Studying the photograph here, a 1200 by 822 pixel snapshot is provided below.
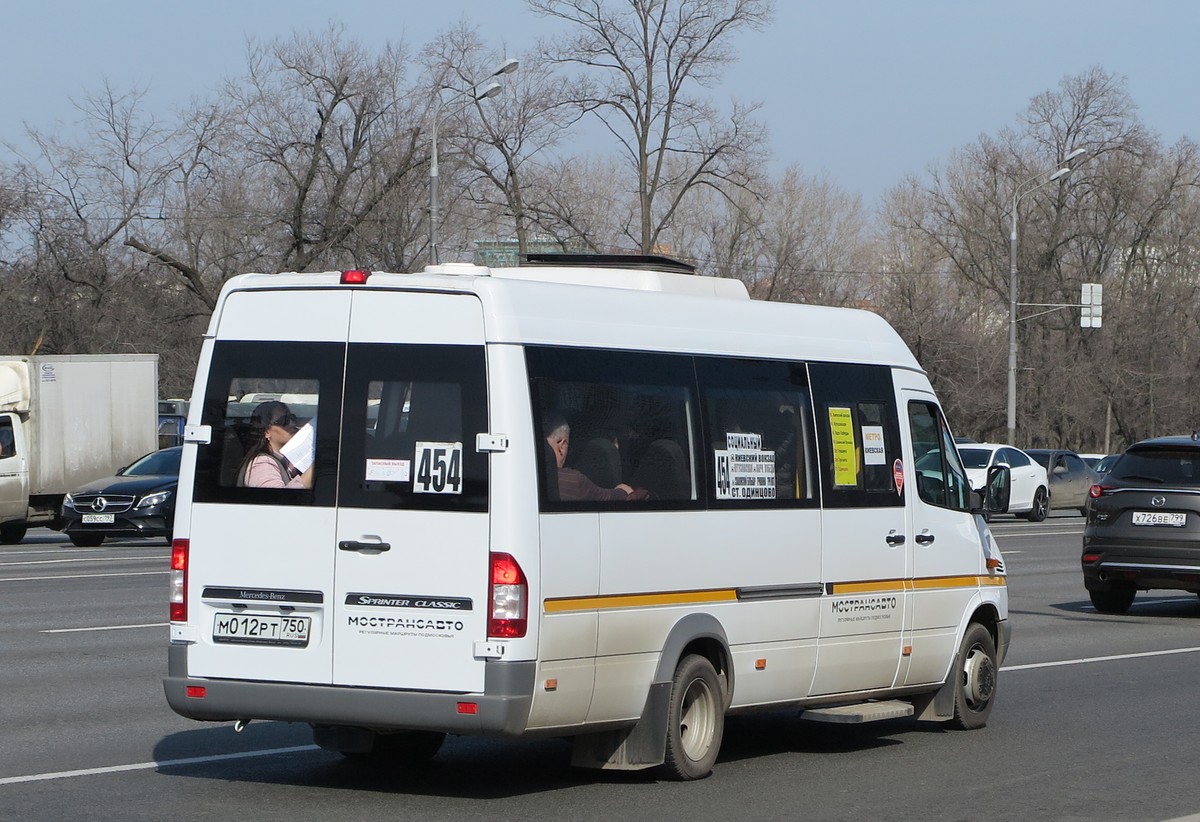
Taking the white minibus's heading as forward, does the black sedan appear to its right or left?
on its left

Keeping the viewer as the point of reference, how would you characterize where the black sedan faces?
facing the viewer and to the left of the viewer

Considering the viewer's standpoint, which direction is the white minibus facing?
facing away from the viewer and to the right of the viewer

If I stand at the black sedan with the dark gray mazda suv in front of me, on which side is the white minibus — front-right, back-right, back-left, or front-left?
front-right

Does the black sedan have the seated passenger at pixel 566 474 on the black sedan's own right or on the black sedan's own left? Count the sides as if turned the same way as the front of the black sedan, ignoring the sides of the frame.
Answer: on the black sedan's own left

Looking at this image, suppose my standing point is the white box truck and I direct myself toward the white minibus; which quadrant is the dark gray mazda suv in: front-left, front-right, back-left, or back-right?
front-left

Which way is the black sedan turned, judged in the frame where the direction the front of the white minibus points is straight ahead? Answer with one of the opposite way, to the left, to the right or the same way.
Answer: the opposite way

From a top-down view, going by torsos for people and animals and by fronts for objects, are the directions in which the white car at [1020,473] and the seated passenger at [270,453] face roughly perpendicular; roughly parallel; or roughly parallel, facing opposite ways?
roughly parallel, facing opposite ways

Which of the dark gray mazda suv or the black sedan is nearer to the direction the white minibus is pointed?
the dark gray mazda suv

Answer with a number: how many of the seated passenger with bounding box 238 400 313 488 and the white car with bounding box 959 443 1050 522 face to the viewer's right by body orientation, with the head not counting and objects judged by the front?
1
